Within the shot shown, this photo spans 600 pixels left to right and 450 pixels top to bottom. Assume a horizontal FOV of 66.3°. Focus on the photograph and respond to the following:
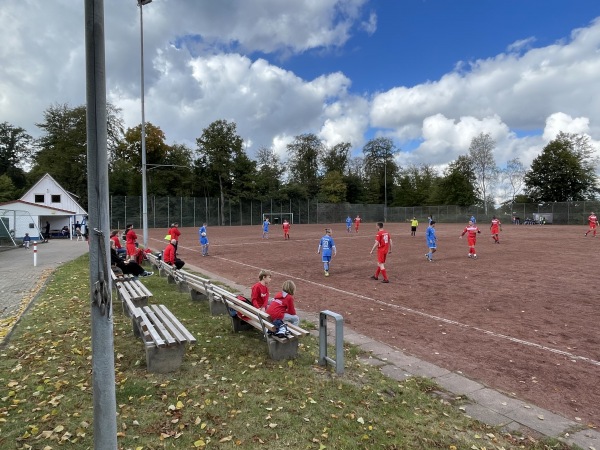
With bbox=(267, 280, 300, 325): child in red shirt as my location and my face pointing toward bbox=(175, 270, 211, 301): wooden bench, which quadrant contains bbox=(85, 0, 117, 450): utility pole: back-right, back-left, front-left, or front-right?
back-left

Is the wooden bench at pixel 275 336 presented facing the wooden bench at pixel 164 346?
no

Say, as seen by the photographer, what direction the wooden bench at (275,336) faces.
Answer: facing away from the viewer and to the right of the viewer

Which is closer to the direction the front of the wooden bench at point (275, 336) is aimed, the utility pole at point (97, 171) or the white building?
the white building

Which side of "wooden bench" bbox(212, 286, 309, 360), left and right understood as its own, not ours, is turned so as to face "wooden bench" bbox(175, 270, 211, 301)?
left

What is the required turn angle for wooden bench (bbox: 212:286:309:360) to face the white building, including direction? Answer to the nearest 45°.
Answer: approximately 90° to its left

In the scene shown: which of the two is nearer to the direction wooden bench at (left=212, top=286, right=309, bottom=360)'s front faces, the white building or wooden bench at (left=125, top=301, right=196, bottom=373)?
the white building

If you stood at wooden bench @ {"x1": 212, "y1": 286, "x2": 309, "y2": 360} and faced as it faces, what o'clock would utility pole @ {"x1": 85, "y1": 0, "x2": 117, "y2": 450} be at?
The utility pole is roughly at 5 o'clock from the wooden bench.

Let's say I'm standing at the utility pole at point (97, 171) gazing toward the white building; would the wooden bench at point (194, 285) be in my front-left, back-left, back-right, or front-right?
front-right

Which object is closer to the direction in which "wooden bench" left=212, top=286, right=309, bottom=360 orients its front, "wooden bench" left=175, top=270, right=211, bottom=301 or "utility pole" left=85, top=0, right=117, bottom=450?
the wooden bench
